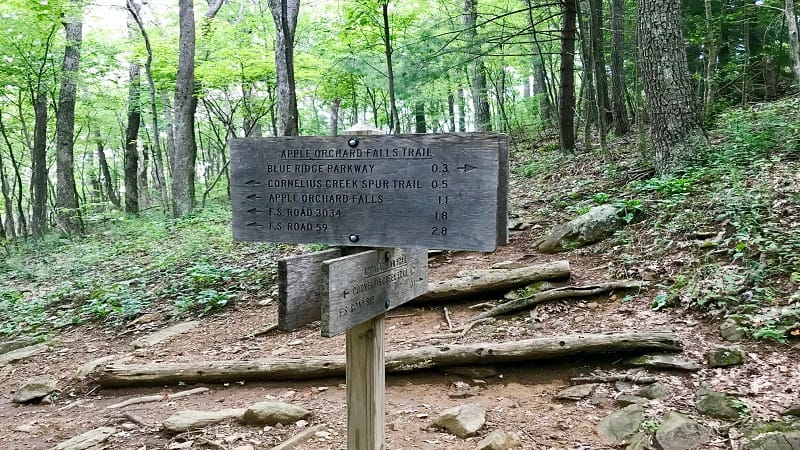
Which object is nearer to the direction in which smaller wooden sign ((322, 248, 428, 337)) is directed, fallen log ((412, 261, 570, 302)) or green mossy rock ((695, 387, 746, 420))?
the green mossy rock

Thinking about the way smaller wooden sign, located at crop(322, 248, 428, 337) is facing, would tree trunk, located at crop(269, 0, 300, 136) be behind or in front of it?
behind

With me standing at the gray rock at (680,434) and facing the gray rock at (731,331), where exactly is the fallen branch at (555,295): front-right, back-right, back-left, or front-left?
front-left

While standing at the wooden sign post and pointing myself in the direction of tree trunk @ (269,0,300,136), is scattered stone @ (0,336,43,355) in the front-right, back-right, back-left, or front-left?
front-left

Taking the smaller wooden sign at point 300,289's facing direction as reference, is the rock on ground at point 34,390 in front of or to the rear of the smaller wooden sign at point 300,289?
to the rear
